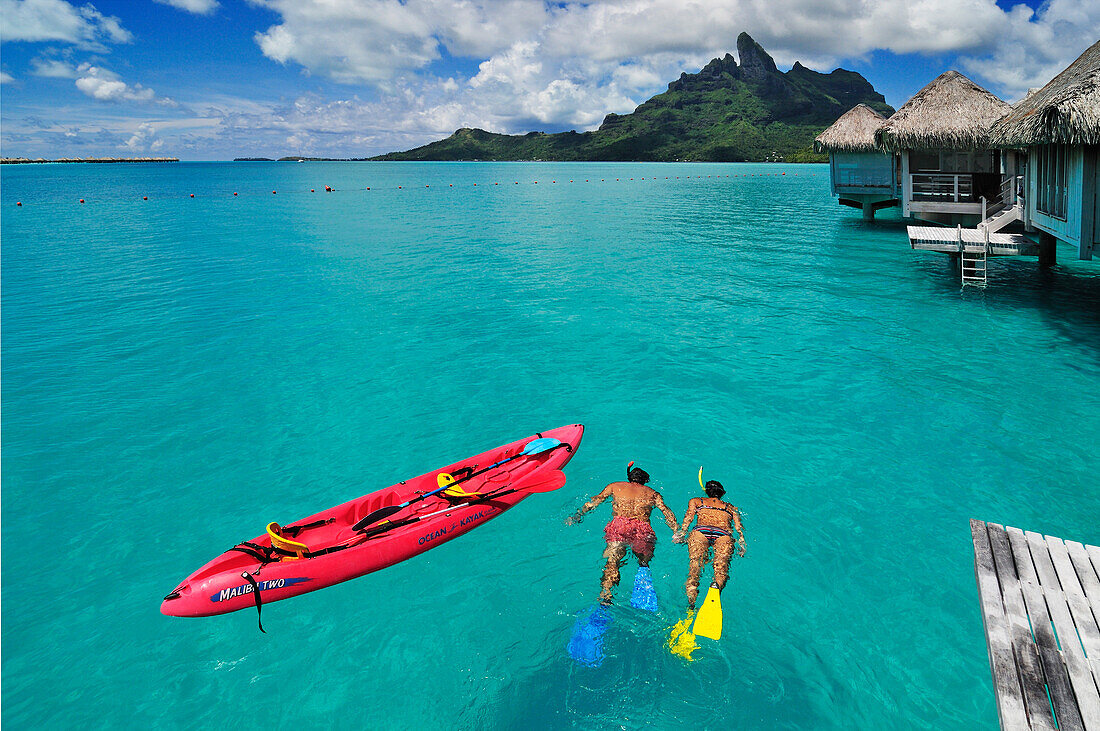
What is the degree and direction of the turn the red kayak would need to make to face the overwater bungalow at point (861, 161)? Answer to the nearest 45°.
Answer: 0° — it already faces it

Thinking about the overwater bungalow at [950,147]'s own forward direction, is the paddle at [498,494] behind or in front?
in front

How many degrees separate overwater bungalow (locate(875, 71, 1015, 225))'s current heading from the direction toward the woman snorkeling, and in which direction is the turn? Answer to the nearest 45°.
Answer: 0° — it already faces them

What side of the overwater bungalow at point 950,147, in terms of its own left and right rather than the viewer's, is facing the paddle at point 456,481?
front

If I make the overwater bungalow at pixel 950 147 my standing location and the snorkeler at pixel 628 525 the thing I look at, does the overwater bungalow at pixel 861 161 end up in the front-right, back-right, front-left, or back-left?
back-right

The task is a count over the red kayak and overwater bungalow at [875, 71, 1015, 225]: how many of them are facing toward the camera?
1

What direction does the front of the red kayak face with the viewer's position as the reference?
facing away from the viewer and to the right of the viewer

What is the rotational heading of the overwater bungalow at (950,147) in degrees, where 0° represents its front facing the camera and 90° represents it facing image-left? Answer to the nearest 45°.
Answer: approximately 0°

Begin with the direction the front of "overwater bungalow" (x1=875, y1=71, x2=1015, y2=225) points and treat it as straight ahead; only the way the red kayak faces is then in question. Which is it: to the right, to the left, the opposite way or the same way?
the opposite way

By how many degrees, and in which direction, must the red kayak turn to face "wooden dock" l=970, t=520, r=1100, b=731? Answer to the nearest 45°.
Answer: approximately 90° to its right

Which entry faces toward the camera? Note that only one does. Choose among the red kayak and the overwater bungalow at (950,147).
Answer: the overwater bungalow
